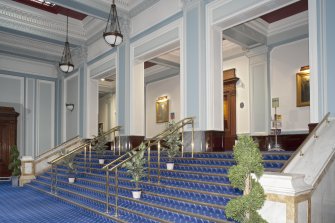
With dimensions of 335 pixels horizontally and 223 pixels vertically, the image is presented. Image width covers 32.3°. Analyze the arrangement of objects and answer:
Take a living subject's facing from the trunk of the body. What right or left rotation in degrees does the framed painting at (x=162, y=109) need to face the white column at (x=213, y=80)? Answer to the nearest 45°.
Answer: approximately 45° to its left

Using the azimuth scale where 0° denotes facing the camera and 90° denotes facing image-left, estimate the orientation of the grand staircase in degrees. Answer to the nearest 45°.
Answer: approximately 45°

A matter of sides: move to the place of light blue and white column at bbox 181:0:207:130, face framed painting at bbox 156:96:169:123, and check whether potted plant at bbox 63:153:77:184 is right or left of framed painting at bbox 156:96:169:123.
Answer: left

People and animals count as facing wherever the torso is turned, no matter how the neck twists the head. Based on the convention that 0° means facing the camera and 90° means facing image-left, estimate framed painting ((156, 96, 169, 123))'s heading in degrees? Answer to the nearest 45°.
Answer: approximately 45°

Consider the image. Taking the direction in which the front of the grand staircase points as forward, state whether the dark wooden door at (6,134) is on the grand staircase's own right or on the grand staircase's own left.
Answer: on the grand staircase's own right

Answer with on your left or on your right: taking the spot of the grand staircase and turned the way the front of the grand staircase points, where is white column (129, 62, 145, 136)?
on your right

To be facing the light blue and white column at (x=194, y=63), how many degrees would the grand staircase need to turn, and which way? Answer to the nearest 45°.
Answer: approximately 135° to its right

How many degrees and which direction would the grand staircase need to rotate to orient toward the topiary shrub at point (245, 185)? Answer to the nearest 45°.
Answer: approximately 45° to its left

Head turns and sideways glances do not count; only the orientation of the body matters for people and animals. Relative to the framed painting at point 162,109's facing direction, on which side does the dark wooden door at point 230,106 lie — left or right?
on its left
